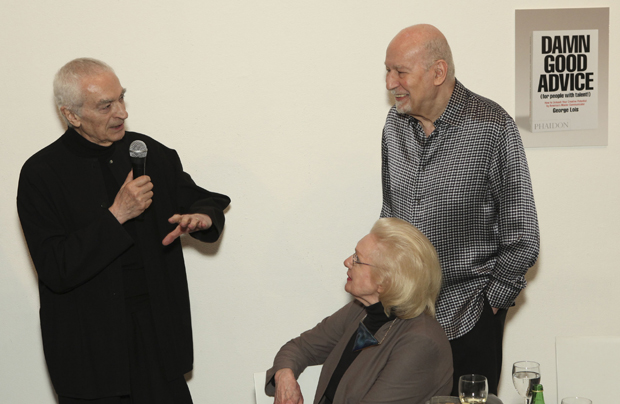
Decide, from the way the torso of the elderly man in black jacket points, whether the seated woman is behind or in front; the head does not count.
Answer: in front

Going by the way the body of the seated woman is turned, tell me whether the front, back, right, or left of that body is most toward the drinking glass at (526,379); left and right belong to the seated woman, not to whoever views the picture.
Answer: left

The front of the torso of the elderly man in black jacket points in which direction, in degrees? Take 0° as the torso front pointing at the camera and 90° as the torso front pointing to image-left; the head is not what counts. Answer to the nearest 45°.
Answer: approximately 315°

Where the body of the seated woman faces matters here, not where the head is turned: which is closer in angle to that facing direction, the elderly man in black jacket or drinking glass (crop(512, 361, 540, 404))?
the elderly man in black jacket

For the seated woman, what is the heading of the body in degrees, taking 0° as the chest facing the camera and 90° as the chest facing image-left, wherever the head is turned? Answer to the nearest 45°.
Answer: approximately 45°

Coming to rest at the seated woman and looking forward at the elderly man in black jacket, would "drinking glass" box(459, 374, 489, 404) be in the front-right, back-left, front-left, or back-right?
back-left

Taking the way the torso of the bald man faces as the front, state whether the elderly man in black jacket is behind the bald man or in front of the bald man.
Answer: in front

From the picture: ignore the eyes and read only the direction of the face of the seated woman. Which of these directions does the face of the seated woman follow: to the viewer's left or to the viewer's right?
to the viewer's left

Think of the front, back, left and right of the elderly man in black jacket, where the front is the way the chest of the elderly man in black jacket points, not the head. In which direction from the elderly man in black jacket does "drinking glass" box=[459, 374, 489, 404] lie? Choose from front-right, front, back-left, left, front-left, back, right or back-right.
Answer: front

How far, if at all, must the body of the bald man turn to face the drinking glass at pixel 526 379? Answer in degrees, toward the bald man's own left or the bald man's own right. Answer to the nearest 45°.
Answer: approximately 45° to the bald man's own left

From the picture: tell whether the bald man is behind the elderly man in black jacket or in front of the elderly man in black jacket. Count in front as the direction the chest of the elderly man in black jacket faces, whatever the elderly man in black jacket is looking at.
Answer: in front

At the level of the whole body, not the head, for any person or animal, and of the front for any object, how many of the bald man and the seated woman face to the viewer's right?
0

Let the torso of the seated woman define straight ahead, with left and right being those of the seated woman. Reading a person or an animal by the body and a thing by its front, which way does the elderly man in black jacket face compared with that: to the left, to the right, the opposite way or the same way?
to the left

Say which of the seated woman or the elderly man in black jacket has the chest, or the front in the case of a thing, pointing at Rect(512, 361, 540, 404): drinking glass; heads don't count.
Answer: the elderly man in black jacket

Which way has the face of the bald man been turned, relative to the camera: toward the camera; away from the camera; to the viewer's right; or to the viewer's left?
to the viewer's left
